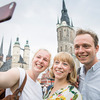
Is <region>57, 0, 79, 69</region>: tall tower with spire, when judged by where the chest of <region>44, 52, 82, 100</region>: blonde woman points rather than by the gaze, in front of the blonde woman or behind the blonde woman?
behind

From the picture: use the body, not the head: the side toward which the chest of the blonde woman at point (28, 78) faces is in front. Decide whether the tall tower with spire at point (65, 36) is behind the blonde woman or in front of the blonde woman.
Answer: behind

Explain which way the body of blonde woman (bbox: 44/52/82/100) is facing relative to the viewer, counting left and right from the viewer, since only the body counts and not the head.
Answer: facing the viewer and to the left of the viewer

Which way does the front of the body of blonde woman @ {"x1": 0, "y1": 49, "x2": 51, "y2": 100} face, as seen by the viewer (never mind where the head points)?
toward the camera

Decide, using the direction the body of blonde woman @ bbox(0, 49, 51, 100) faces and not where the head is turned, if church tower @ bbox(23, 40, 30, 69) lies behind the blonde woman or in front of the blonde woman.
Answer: behind

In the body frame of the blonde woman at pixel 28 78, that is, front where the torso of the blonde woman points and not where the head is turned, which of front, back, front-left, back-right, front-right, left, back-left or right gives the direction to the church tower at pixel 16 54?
back

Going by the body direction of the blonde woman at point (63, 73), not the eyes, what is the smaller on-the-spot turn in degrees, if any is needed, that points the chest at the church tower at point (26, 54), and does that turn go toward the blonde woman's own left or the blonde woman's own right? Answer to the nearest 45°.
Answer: approximately 135° to the blonde woman's own right

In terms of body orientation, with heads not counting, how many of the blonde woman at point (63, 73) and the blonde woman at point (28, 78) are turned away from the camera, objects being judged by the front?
0

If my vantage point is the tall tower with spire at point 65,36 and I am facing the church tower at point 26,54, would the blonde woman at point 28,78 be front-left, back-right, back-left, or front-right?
back-left
